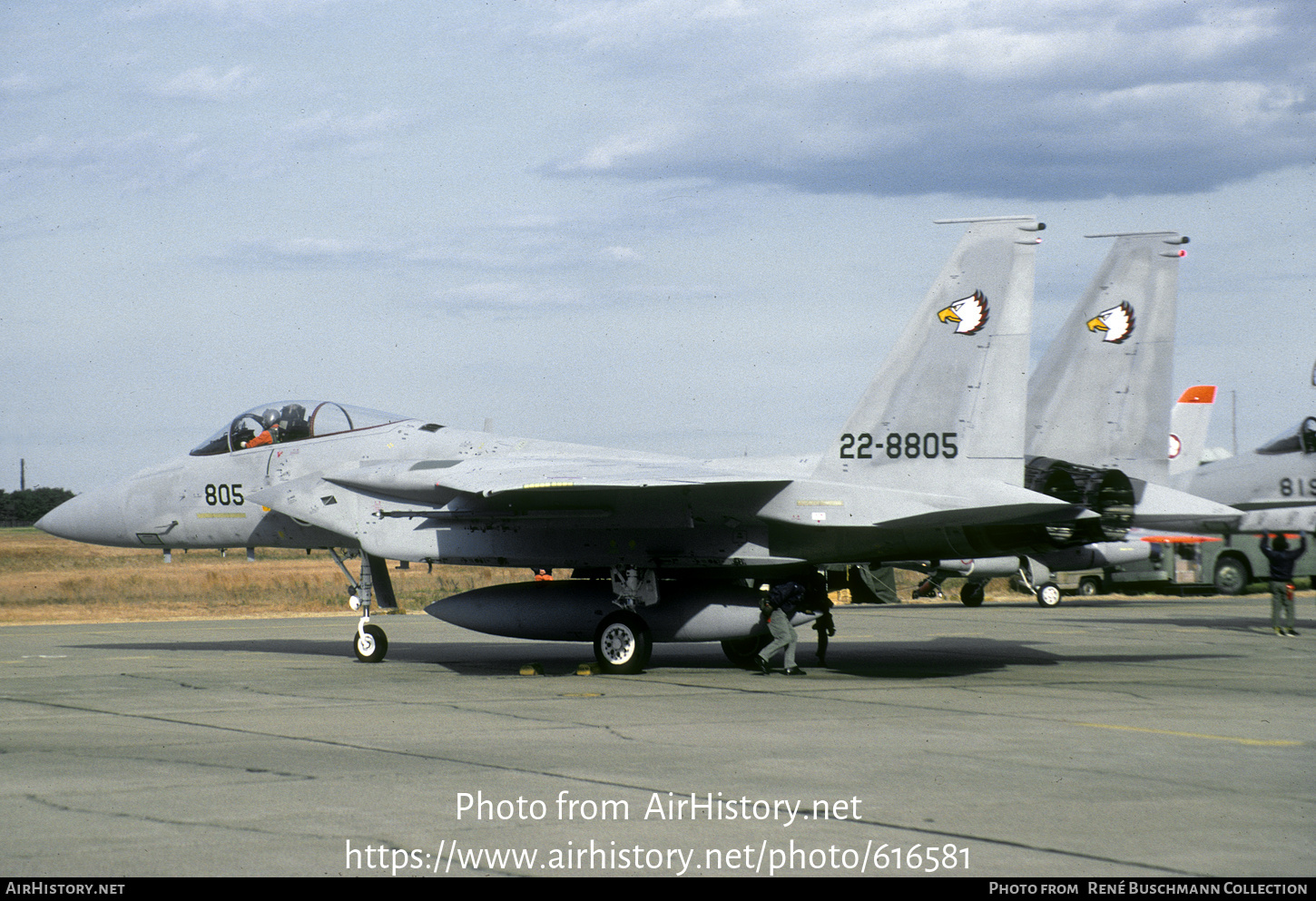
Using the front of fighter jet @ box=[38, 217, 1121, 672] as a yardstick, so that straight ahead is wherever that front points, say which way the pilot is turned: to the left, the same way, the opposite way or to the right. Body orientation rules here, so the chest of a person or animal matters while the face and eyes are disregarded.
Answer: the same way

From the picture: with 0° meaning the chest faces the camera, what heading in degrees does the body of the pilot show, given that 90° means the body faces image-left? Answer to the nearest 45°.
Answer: approximately 90°

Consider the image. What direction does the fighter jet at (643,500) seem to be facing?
to the viewer's left

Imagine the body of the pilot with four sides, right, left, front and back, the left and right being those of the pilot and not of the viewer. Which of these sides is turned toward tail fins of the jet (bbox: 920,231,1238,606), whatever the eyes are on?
back

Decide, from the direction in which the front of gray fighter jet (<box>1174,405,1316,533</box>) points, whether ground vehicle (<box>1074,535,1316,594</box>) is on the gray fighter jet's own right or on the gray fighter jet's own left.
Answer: on the gray fighter jet's own right
